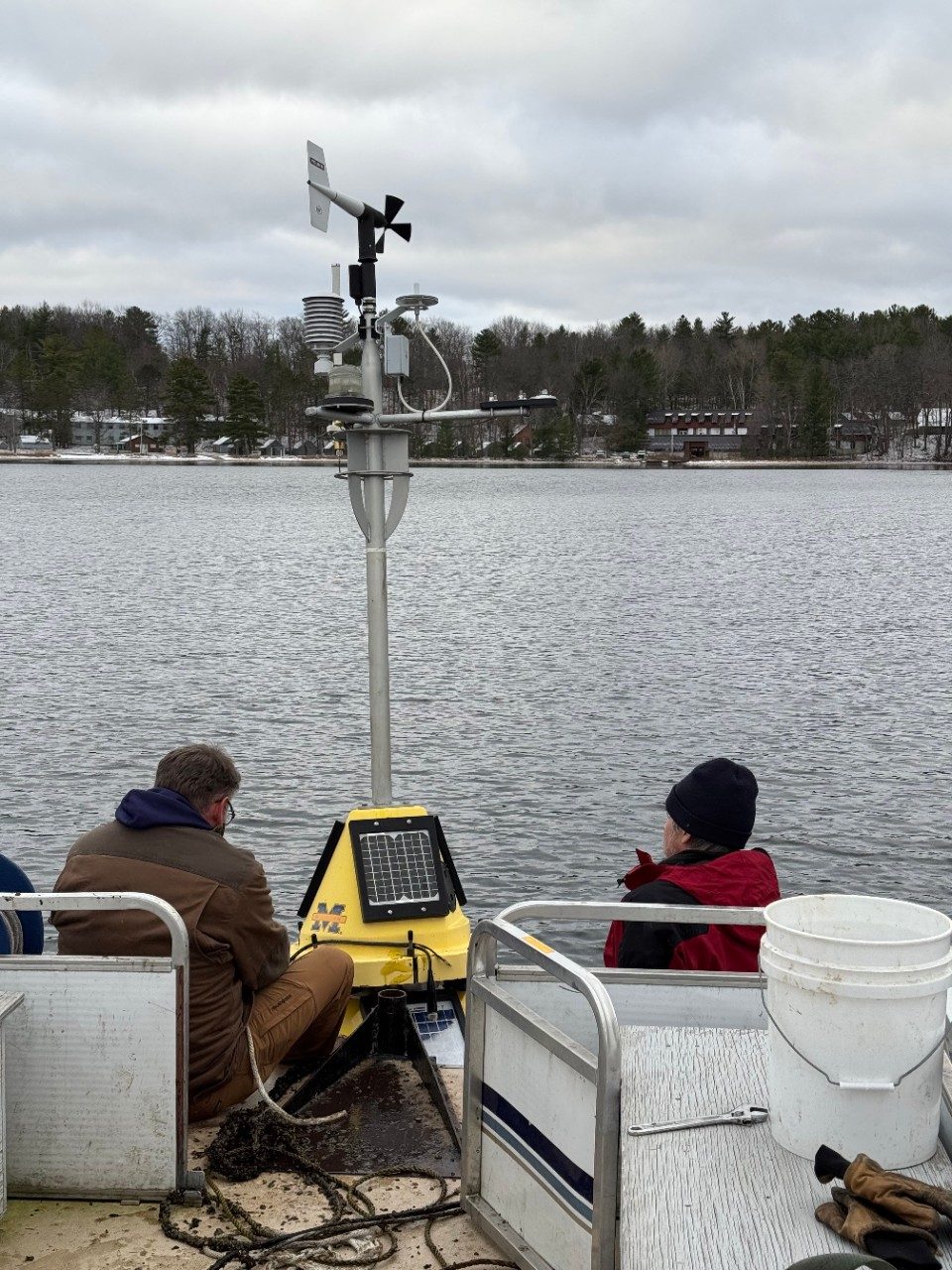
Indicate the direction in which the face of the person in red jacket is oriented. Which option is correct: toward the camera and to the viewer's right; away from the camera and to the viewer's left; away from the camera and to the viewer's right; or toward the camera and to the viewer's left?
away from the camera and to the viewer's left

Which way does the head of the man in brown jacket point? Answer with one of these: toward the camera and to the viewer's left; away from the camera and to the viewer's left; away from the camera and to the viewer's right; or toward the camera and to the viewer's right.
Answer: away from the camera and to the viewer's right

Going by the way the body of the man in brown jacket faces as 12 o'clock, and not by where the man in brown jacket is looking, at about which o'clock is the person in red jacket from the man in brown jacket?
The person in red jacket is roughly at 2 o'clock from the man in brown jacket.

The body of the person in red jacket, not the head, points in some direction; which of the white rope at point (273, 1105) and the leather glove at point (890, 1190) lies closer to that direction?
the white rope

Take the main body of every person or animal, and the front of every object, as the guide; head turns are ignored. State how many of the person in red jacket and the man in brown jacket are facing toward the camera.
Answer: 0

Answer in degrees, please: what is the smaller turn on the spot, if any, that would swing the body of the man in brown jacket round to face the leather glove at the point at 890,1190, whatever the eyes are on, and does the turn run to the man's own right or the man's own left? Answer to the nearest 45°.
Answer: approximately 90° to the man's own right

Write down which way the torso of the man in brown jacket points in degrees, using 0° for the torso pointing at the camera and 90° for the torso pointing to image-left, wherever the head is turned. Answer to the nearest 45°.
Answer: approximately 225°

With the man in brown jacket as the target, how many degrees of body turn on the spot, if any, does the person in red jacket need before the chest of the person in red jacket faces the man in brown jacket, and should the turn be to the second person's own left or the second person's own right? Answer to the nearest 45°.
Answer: approximately 45° to the second person's own left

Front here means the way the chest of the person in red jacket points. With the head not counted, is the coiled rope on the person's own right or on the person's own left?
on the person's own left

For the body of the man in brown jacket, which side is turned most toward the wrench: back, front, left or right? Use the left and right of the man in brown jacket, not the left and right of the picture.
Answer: right
